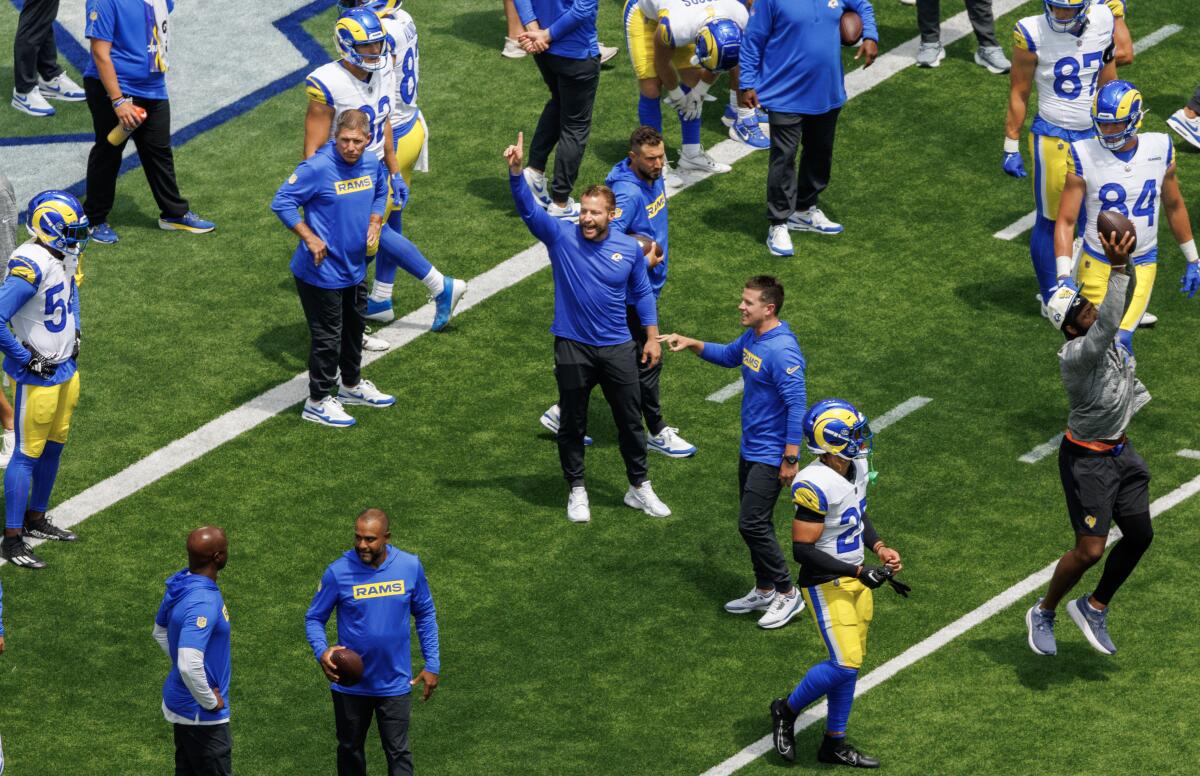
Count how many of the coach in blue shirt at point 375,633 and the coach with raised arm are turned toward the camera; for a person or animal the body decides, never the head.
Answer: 2

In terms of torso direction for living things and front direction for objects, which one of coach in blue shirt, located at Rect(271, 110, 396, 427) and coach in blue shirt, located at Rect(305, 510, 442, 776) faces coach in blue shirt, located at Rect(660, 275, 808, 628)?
coach in blue shirt, located at Rect(271, 110, 396, 427)

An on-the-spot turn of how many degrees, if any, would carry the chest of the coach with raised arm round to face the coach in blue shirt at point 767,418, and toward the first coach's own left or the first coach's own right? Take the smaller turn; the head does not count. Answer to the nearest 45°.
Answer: approximately 45° to the first coach's own left

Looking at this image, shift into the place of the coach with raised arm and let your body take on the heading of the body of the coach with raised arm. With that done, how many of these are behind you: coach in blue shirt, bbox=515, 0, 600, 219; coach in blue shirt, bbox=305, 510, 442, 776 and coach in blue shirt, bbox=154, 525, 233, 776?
1

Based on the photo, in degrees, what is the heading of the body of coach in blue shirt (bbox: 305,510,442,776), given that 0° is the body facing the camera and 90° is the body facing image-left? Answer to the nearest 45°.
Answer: approximately 0°

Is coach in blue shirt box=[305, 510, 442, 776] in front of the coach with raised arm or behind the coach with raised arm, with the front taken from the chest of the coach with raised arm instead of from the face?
in front

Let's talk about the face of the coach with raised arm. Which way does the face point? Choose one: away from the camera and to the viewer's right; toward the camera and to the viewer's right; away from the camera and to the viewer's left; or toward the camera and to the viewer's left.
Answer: toward the camera and to the viewer's left

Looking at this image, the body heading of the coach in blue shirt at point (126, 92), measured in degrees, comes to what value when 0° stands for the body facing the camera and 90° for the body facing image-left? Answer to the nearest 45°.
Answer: approximately 315°

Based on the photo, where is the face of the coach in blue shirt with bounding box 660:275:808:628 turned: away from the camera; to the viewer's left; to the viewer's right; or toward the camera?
to the viewer's left

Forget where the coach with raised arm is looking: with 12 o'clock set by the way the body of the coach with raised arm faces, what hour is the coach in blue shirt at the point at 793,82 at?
The coach in blue shirt is roughly at 7 o'clock from the coach with raised arm.

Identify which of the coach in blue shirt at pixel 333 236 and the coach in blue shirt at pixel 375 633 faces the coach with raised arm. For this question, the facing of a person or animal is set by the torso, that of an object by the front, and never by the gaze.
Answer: the coach in blue shirt at pixel 333 236

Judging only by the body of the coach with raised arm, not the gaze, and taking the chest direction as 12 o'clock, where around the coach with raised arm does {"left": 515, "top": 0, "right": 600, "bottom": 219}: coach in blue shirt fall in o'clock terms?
The coach in blue shirt is roughly at 6 o'clock from the coach with raised arm.

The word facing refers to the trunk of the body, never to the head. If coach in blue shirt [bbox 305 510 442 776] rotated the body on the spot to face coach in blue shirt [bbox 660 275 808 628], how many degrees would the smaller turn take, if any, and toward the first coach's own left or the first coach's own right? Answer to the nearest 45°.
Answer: approximately 135° to the first coach's own left

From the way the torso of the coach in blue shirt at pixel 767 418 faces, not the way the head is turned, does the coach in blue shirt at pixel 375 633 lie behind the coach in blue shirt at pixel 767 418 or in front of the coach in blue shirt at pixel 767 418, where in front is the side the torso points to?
in front
